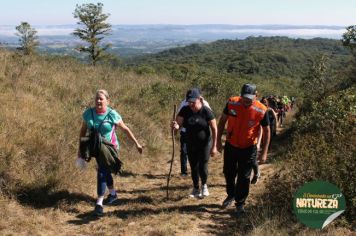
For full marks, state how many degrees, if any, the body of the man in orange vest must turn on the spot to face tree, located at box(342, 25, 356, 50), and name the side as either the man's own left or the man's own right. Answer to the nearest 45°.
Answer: approximately 180°

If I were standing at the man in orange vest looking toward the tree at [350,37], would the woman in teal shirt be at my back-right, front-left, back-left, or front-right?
back-left

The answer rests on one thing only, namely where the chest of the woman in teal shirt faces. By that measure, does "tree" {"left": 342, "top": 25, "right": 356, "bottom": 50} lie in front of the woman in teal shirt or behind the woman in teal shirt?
behind

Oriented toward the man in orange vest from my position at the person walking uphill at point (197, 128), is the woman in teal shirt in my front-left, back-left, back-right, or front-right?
back-right

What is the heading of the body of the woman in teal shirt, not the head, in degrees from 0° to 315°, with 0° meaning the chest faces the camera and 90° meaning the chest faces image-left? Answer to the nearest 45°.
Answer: approximately 45°

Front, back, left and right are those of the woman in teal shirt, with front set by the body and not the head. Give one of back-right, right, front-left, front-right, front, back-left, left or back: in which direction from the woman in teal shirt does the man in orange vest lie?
back-left

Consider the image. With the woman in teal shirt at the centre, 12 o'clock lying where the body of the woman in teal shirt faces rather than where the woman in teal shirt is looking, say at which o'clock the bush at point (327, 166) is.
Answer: The bush is roughly at 8 o'clock from the woman in teal shirt.

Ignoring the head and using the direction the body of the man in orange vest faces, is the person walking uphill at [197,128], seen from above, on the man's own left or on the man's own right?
on the man's own right

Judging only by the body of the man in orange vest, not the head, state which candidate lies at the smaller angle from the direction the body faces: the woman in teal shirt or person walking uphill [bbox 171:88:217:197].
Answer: the woman in teal shirt
